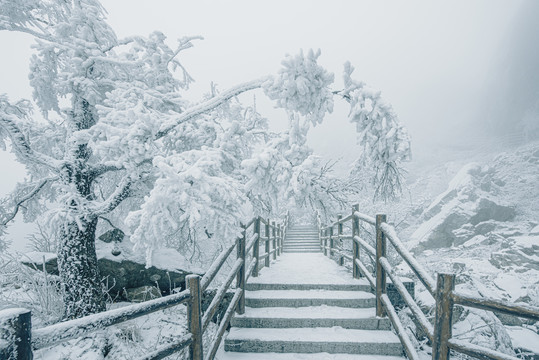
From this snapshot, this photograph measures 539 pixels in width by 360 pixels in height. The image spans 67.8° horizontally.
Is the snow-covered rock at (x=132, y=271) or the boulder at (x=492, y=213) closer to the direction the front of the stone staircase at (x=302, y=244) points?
the snow-covered rock

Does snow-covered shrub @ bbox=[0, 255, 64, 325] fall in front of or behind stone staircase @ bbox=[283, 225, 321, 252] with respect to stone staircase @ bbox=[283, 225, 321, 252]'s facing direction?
in front

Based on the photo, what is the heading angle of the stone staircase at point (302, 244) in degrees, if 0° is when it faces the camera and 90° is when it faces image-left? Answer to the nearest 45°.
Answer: approximately 0°

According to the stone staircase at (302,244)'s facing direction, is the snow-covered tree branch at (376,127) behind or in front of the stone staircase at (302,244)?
in front

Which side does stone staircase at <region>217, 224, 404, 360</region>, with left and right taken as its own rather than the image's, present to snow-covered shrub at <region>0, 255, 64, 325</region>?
right

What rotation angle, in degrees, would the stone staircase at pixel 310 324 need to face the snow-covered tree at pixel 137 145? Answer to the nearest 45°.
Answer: approximately 90° to its right
